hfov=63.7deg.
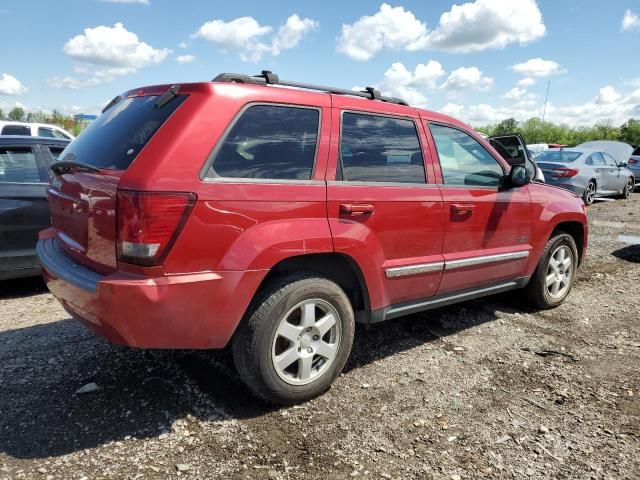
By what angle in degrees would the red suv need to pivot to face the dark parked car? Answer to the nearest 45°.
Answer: approximately 90° to its left

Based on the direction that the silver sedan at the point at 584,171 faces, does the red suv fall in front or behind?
behind

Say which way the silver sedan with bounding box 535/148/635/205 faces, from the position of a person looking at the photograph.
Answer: facing away from the viewer and to the right of the viewer

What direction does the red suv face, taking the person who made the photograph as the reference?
facing away from the viewer and to the right of the viewer

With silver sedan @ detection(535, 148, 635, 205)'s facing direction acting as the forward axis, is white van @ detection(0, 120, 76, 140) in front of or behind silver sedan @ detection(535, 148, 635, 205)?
behind

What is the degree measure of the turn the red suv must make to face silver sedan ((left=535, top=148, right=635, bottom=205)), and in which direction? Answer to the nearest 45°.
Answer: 0° — it already faces it
